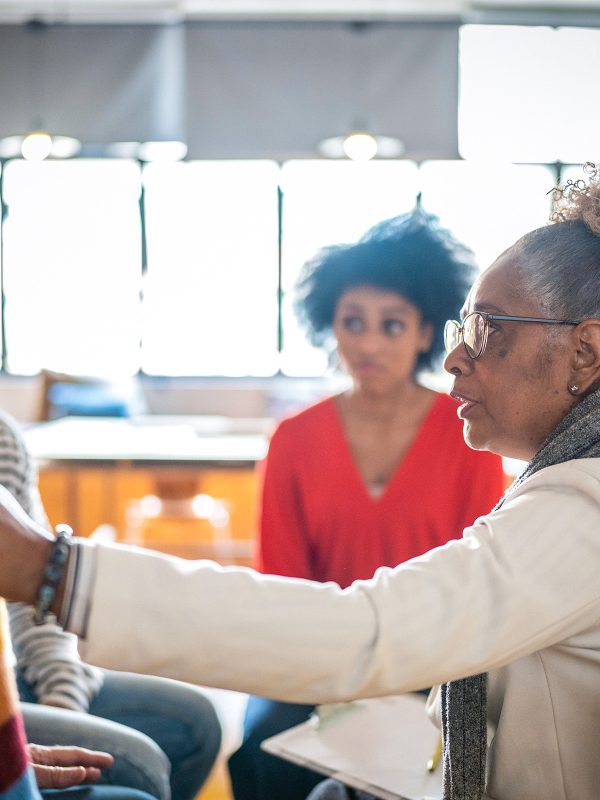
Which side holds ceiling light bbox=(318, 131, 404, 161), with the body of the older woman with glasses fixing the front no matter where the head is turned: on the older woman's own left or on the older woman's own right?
on the older woman's own right

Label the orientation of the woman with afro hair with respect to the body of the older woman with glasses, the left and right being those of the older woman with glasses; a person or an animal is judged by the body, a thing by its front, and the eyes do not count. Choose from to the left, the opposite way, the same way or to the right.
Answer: to the left

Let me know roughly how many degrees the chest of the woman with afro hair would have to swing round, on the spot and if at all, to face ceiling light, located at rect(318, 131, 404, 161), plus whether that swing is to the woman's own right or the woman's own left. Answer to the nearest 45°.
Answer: approximately 180°

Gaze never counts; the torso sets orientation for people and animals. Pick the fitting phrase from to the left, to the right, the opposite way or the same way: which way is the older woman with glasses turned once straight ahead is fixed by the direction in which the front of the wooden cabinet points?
to the right

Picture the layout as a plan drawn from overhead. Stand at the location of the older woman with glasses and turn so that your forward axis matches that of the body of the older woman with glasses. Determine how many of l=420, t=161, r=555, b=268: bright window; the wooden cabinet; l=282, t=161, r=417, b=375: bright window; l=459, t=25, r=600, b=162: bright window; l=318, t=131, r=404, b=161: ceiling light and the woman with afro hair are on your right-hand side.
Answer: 6

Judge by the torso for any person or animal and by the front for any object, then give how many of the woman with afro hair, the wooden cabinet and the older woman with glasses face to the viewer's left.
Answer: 1

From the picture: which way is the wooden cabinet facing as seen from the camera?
toward the camera

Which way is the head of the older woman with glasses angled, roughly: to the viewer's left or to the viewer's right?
to the viewer's left

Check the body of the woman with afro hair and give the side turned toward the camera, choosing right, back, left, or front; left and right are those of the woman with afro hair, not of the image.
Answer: front

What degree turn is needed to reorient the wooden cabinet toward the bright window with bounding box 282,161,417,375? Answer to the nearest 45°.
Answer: approximately 135° to its left

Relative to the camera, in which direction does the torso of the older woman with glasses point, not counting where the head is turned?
to the viewer's left

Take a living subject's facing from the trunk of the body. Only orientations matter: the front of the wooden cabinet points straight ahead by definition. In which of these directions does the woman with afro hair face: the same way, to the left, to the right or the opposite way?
the same way
